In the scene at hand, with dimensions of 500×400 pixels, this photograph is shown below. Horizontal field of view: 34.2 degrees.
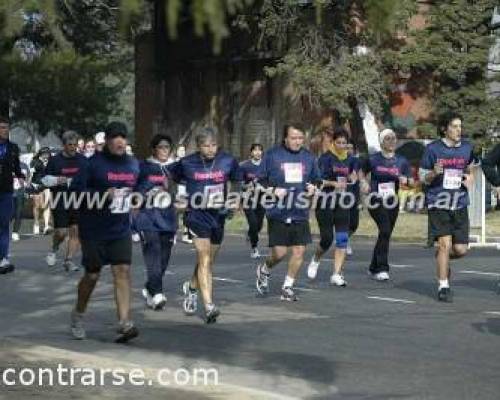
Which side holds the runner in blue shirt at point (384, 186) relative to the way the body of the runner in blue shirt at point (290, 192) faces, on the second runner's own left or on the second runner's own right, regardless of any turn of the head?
on the second runner's own left

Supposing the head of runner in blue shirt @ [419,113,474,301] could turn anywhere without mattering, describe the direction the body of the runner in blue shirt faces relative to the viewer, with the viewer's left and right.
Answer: facing the viewer and to the right of the viewer

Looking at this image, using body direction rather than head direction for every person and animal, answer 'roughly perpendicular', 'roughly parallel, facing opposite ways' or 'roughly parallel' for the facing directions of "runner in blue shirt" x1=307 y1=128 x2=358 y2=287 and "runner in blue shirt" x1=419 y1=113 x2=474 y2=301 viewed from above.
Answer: roughly parallel

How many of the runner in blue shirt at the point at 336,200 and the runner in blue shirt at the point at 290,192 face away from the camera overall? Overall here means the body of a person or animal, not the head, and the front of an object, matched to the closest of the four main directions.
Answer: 0

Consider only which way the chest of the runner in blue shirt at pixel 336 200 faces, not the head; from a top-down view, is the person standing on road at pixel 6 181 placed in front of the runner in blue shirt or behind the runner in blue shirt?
behind

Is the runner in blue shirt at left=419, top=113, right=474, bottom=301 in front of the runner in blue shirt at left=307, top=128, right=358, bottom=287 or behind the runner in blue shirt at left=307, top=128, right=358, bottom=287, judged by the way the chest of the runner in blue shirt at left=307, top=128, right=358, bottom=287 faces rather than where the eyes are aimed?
in front

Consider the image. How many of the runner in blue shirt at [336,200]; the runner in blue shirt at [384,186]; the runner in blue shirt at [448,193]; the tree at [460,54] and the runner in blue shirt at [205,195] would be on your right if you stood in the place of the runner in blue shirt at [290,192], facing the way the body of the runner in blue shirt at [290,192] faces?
1

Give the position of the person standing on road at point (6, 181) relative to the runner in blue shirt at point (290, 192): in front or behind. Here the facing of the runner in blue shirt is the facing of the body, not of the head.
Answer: behind

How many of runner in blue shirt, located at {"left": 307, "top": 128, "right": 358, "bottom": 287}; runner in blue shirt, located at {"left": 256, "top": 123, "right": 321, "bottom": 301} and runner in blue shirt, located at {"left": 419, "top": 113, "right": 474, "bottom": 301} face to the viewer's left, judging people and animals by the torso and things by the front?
0

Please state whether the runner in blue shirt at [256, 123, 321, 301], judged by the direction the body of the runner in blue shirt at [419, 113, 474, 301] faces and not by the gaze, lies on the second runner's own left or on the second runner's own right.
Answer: on the second runner's own right

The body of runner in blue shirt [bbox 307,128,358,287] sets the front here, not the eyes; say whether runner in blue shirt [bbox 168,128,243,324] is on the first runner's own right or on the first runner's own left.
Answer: on the first runner's own right
